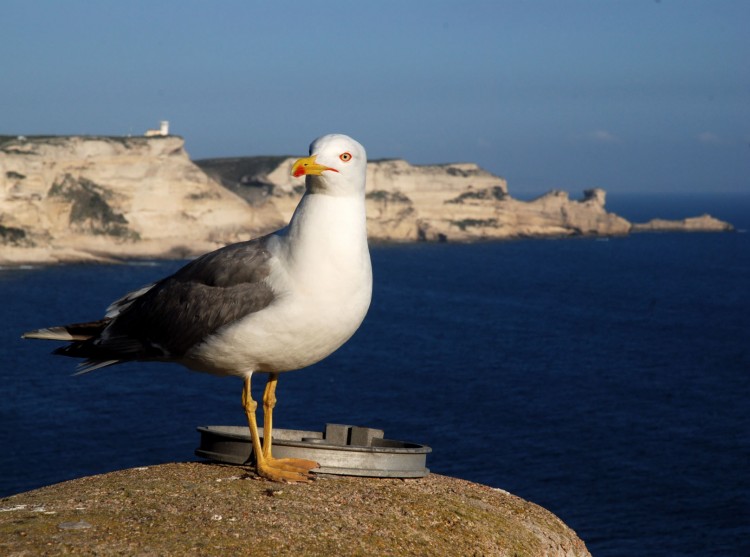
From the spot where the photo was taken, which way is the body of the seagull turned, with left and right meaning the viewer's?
facing to the right of the viewer
